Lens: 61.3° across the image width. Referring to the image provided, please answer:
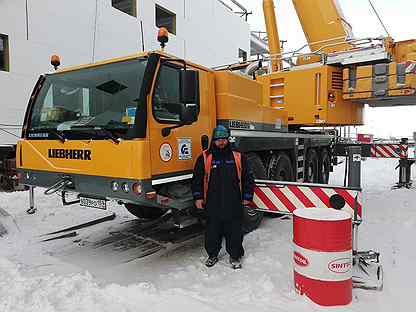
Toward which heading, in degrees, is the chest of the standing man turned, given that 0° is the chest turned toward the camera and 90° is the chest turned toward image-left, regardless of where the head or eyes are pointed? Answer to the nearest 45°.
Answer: approximately 0°

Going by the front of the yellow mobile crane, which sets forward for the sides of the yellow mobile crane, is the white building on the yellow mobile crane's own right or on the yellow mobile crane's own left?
on the yellow mobile crane's own right

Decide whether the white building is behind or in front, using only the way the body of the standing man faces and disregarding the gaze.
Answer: behind

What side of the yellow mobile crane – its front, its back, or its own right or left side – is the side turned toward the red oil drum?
left

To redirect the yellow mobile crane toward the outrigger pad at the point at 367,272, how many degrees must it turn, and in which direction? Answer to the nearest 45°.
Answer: approximately 135° to its left

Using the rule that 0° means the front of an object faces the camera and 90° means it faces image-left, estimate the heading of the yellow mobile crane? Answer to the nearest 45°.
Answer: approximately 45°

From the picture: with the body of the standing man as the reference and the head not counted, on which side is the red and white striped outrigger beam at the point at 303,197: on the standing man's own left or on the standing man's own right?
on the standing man's own left
